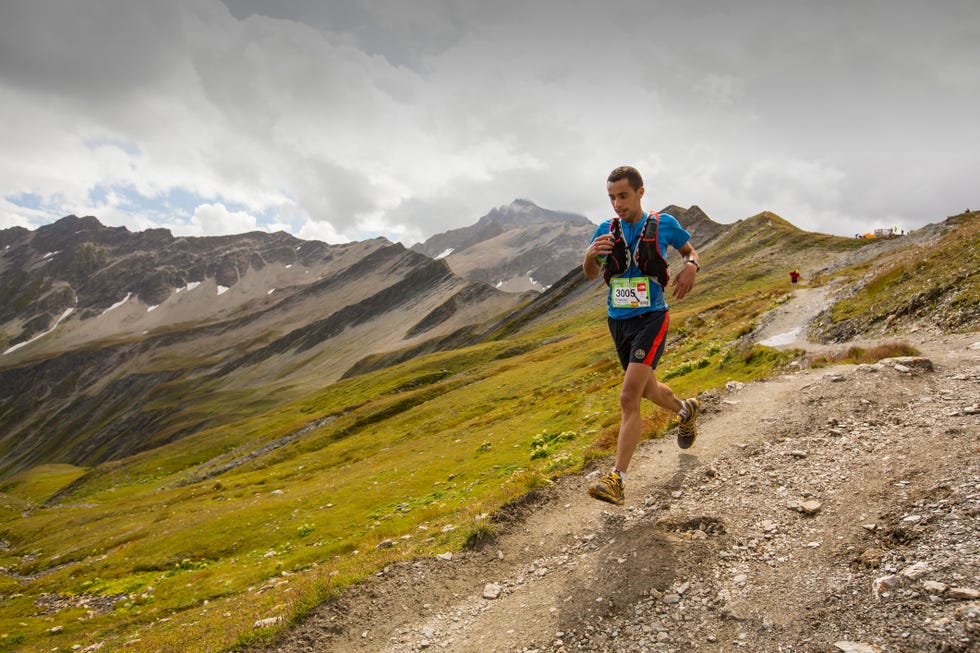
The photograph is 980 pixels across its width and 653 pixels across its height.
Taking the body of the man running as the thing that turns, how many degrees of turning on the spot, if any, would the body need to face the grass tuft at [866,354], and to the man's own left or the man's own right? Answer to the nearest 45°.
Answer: approximately 180°

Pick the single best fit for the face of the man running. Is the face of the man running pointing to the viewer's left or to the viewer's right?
to the viewer's left

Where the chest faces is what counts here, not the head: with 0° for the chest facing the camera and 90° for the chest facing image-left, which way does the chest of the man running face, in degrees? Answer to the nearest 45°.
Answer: approximately 45°
